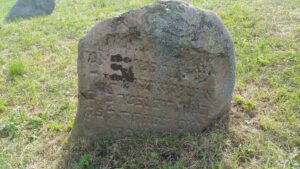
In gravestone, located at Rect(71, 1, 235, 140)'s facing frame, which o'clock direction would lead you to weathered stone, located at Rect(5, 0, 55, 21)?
The weathered stone is roughly at 5 o'clock from the gravestone.

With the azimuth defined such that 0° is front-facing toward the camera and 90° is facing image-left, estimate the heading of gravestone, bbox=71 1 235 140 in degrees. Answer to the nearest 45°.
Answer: approximately 0°
